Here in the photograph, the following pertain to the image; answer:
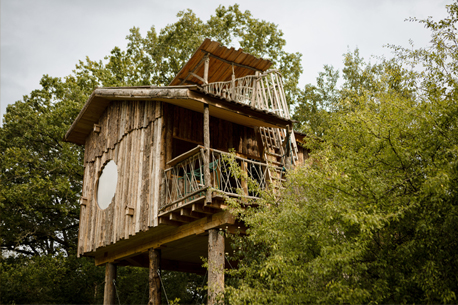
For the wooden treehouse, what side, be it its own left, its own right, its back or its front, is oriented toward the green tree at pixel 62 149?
back

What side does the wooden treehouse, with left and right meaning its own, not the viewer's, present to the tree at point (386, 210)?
front

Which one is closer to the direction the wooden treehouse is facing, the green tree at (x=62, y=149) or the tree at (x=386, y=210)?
the tree

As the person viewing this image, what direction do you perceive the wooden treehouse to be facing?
facing the viewer and to the right of the viewer
